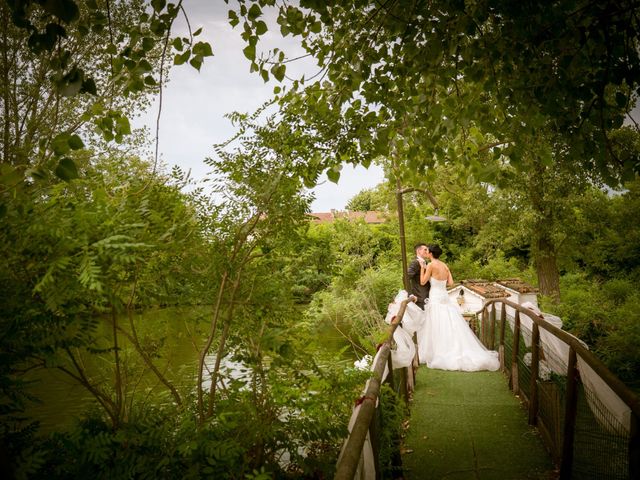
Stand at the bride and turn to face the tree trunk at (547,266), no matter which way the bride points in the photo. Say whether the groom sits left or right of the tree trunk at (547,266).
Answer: left

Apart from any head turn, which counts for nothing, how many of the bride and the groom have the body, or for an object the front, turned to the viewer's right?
1

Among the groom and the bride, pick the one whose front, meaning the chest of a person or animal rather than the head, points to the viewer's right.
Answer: the groom

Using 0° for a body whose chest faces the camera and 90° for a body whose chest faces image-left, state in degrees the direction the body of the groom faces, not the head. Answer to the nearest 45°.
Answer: approximately 270°

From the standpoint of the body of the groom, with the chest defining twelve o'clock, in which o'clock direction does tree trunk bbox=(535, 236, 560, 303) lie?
The tree trunk is roughly at 10 o'clock from the groom.

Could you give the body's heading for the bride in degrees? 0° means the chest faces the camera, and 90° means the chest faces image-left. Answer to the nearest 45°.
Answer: approximately 135°

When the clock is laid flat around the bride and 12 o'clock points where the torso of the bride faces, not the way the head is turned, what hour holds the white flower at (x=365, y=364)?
The white flower is roughly at 8 o'clock from the bride.
